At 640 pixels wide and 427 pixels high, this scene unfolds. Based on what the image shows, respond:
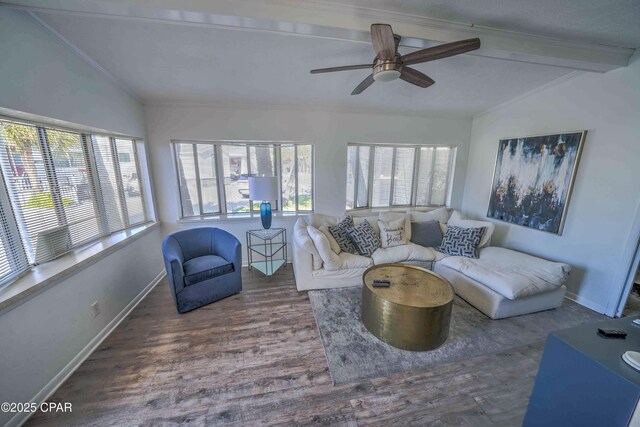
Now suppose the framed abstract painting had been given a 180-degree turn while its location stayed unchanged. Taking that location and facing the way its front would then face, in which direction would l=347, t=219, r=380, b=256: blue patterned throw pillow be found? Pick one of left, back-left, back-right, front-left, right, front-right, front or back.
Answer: back

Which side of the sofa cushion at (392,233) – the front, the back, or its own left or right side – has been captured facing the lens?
front

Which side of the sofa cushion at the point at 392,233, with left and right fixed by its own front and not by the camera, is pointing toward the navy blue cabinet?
front

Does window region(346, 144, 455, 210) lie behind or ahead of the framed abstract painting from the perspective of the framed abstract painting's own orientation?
ahead

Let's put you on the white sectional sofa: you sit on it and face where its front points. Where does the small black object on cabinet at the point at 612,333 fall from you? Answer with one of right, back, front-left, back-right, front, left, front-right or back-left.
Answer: front

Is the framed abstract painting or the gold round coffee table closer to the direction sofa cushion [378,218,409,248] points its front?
the gold round coffee table

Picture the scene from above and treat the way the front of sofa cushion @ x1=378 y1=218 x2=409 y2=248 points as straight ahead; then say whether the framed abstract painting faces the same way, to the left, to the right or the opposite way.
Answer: to the right

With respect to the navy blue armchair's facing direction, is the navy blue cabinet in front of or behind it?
in front

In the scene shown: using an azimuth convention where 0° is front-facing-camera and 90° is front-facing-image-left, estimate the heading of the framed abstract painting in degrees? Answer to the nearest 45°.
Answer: approximately 45°

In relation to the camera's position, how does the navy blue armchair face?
facing the viewer and to the right of the viewer

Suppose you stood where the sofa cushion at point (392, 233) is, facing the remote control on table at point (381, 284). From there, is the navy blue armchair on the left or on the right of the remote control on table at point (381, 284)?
right

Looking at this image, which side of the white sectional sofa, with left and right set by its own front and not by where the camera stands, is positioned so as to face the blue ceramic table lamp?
right

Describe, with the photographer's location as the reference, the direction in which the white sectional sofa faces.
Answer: facing the viewer

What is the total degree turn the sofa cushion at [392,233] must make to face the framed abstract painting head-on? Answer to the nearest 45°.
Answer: approximately 90° to its left
